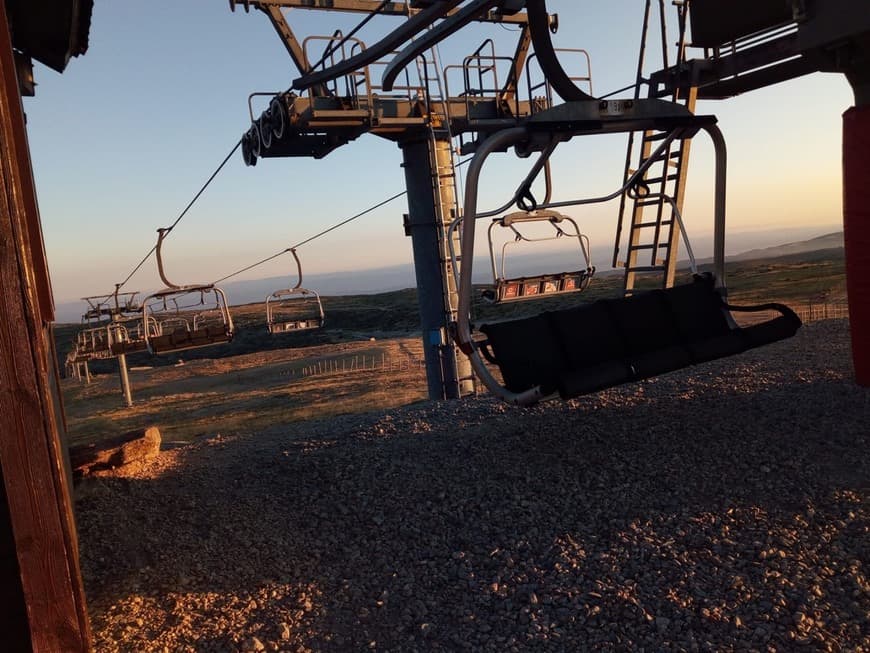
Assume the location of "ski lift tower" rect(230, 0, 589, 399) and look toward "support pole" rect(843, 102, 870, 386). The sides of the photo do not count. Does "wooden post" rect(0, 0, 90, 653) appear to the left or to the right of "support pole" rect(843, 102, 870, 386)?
right

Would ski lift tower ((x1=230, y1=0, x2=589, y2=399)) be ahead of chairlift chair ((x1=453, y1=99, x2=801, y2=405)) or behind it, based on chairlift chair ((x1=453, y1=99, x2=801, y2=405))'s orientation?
behind

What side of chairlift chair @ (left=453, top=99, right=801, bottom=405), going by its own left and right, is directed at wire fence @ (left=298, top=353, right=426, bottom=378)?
back

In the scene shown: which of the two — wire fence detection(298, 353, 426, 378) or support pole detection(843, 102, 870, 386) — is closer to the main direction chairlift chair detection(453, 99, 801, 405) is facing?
the support pole

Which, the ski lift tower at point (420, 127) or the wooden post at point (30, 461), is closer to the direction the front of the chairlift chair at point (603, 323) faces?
the wooden post

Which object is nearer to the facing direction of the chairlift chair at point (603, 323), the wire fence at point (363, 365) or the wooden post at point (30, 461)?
the wooden post

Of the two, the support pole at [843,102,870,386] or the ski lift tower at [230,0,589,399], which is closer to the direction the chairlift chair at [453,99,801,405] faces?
the support pole

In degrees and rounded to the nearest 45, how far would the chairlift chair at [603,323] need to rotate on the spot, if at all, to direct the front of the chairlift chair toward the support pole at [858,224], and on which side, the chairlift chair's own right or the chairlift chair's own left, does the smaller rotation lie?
approximately 90° to the chairlift chair's own left

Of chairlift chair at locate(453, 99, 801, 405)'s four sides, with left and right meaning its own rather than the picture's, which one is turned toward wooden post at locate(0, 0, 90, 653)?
right

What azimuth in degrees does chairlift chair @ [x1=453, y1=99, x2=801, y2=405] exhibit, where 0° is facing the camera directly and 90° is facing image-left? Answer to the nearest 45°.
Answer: approximately 315°
